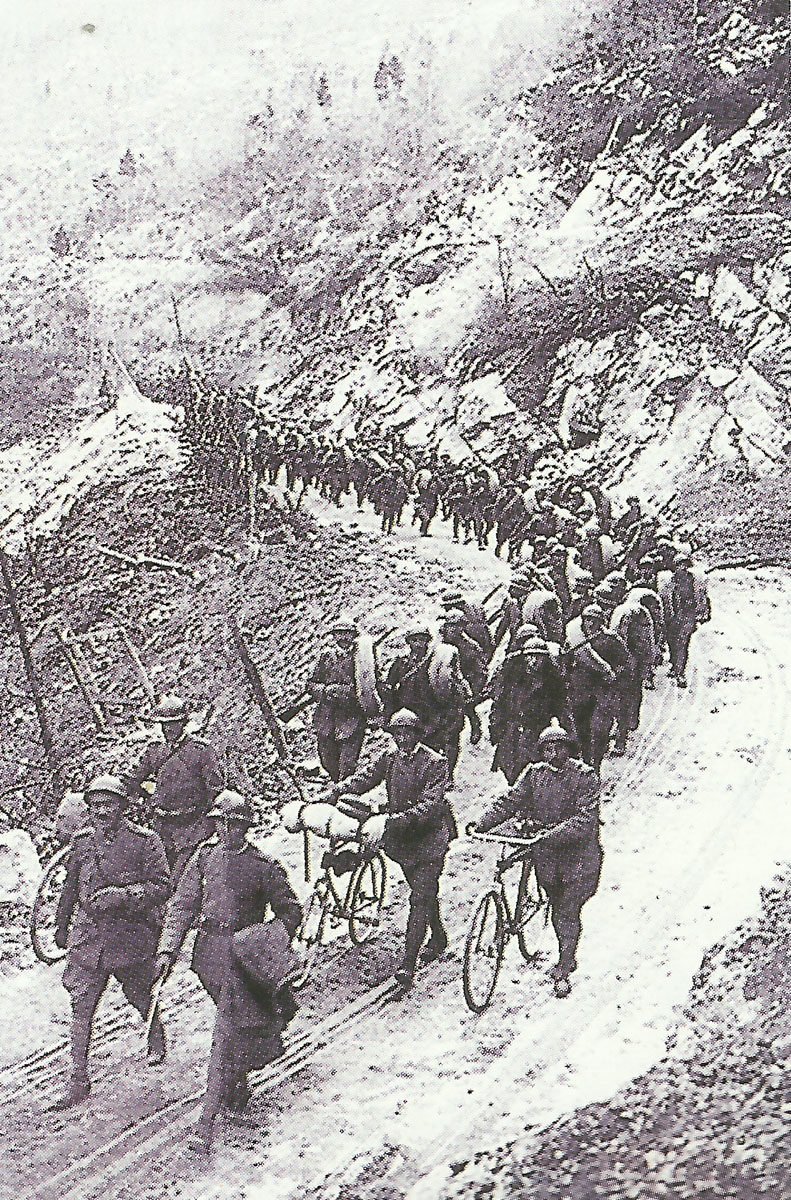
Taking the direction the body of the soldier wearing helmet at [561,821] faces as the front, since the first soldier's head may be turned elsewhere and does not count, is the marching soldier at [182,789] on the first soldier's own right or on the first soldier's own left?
on the first soldier's own right

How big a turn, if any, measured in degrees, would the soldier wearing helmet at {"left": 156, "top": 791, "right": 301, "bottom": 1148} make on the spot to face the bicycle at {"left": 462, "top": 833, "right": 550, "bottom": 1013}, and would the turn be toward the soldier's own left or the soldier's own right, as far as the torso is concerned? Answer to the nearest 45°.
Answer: approximately 135° to the soldier's own left

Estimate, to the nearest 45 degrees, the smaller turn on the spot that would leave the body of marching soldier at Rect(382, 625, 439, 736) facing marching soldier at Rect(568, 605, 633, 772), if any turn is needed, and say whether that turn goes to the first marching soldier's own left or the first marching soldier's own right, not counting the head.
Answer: approximately 135° to the first marching soldier's own left

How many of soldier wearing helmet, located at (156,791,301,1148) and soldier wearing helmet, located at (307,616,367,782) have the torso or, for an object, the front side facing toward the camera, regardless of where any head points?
2

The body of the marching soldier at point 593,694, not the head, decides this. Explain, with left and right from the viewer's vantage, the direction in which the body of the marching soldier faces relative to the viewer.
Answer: facing the viewer and to the left of the viewer

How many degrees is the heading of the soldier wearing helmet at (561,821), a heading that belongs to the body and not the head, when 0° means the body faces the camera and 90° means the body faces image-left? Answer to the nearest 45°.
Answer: approximately 45°

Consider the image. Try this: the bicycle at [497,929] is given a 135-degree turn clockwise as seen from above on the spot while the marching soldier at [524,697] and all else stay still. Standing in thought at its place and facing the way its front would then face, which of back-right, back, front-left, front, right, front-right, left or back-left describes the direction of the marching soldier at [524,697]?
front

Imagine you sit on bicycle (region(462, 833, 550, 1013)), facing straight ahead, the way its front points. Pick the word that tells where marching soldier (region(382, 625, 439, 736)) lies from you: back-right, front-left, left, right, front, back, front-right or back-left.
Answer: back-right

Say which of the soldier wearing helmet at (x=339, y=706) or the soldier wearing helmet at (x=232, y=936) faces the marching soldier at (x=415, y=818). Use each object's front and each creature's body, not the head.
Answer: the soldier wearing helmet at (x=339, y=706)

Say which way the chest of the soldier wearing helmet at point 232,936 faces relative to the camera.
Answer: toward the camera

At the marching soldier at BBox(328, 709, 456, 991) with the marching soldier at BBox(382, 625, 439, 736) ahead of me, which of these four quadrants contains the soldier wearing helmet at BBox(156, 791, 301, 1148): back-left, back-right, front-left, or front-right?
back-left

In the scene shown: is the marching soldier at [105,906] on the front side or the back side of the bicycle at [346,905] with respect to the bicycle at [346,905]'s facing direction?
on the front side

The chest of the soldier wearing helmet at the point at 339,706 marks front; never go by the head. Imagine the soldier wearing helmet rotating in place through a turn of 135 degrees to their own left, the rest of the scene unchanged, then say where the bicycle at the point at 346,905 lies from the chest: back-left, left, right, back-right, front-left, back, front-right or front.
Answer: back-right
